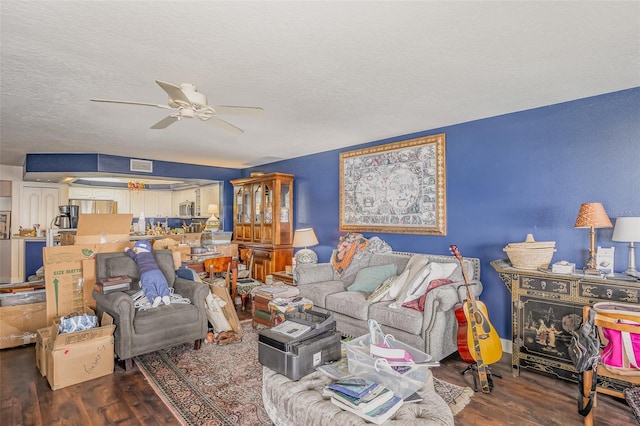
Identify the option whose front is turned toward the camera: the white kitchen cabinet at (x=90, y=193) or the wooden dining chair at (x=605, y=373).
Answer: the white kitchen cabinet

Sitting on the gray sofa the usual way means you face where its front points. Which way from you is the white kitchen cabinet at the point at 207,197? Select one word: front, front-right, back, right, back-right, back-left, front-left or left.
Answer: right

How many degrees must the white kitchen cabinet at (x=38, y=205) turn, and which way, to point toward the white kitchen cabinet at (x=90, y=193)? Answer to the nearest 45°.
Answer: approximately 135° to its left

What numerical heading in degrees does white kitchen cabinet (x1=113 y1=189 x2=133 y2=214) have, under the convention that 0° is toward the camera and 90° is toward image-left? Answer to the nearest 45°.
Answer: approximately 0°

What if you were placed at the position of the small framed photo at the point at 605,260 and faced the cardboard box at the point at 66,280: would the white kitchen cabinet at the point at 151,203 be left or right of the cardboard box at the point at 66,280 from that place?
right

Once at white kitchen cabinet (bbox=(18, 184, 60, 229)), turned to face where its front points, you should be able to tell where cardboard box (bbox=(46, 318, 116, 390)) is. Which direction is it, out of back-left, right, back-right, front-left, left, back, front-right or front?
front

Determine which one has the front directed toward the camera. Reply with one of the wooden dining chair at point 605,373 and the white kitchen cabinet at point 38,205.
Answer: the white kitchen cabinet

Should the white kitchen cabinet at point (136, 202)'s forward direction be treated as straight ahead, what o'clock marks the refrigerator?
The refrigerator is roughly at 3 o'clock from the white kitchen cabinet.

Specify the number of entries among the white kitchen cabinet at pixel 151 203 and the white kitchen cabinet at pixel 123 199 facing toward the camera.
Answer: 2

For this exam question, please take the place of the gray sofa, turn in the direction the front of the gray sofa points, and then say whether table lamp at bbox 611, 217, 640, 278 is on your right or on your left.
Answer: on your left

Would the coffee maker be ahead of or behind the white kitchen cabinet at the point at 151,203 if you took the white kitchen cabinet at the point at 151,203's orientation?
ahead

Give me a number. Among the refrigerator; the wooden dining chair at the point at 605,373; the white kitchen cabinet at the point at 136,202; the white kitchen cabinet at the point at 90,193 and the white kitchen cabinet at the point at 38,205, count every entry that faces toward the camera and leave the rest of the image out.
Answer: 4

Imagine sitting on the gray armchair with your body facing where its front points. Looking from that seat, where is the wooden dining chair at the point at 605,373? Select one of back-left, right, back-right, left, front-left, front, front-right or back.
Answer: front

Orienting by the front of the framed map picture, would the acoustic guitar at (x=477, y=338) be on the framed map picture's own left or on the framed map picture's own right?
on the framed map picture's own left

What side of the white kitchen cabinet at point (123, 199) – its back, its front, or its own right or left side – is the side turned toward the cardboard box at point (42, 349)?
front

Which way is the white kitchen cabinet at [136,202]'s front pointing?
toward the camera

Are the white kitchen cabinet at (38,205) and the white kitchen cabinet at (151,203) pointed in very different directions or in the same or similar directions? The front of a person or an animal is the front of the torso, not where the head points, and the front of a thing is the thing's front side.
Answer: same or similar directions

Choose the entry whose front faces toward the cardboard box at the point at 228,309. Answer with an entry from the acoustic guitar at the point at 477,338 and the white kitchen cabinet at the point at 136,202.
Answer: the white kitchen cabinet
